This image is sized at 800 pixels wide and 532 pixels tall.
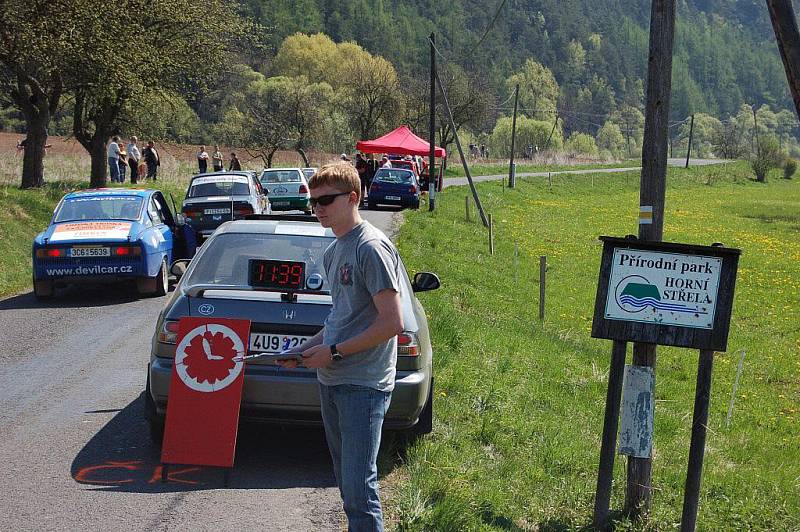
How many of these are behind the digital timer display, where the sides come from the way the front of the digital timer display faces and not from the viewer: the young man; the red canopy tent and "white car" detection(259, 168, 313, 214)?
2

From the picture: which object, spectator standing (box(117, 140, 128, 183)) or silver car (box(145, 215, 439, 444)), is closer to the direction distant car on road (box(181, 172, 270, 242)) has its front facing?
the spectator standing

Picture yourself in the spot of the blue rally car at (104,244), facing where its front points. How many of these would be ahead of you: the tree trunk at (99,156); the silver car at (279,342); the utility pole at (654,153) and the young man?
1

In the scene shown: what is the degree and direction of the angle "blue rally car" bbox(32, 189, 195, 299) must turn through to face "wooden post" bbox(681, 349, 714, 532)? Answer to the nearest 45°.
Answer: approximately 180°

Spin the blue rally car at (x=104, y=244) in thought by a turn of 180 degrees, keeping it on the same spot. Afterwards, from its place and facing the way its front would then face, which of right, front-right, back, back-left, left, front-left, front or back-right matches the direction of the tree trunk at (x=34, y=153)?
back

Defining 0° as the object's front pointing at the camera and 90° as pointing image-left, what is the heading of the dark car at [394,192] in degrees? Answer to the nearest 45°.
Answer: approximately 180°

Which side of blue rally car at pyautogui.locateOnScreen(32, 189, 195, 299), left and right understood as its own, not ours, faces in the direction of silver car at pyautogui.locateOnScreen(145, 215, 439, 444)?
back

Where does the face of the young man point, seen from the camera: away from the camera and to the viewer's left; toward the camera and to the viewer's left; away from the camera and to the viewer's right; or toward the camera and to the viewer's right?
toward the camera and to the viewer's left

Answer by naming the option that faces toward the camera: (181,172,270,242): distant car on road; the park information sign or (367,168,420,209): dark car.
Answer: the park information sign

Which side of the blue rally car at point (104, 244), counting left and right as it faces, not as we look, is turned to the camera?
back

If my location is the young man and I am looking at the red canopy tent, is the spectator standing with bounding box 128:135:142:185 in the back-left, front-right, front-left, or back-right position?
front-left

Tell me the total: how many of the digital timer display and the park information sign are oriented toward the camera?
2

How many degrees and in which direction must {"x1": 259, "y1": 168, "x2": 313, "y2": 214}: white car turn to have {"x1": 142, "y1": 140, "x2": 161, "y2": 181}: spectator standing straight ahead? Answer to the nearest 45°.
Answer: approximately 45° to its left

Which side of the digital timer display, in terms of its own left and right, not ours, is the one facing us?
front

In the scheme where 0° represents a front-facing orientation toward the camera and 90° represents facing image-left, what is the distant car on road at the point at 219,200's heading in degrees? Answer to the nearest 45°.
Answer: approximately 180°

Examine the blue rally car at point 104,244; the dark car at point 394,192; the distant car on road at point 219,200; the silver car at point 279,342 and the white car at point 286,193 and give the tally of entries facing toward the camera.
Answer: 0

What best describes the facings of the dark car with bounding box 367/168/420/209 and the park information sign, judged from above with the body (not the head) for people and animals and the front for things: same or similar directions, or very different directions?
very different directions

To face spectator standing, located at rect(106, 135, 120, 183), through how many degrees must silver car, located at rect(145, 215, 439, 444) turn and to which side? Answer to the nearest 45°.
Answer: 0° — it already faces them

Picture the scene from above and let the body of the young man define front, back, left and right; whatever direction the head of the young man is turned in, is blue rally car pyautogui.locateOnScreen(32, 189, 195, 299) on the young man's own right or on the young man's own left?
on the young man's own right
